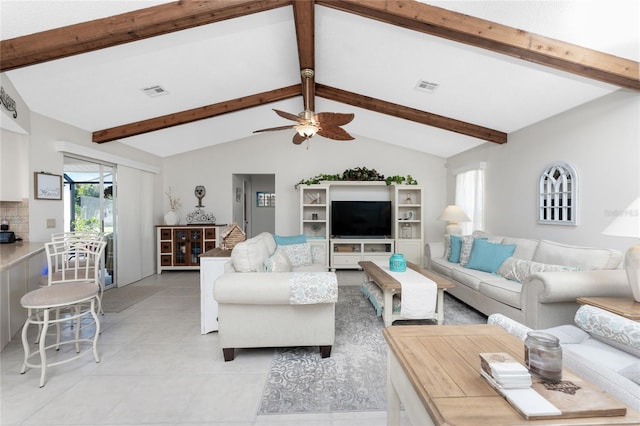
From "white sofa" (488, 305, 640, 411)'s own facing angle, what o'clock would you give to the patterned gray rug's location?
The patterned gray rug is roughly at 1 o'clock from the white sofa.

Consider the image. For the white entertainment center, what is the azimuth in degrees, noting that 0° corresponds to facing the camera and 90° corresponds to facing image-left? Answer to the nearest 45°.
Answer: approximately 0°

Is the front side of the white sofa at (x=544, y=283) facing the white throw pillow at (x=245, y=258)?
yes

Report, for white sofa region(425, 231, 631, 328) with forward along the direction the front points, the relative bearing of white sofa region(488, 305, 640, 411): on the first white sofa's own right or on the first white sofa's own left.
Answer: on the first white sofa's own left

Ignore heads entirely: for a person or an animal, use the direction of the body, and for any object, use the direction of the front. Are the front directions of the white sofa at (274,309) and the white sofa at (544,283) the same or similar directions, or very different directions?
very different directions

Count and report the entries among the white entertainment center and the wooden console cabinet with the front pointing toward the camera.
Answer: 2

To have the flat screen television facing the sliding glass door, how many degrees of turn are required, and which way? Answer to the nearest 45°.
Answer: approximately 45° to its right

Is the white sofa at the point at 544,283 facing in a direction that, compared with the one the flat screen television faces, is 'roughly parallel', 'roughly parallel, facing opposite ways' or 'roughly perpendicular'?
roughly perpendicular

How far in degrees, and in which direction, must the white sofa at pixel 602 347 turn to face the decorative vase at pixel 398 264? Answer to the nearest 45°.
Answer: approximately 90° to its right

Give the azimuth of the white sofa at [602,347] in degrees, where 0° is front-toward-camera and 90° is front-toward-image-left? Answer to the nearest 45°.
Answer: approximately 45°

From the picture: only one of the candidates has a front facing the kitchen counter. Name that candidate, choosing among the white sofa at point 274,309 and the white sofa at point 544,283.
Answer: the white sofa at point 544,283

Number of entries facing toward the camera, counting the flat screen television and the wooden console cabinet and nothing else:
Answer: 2
